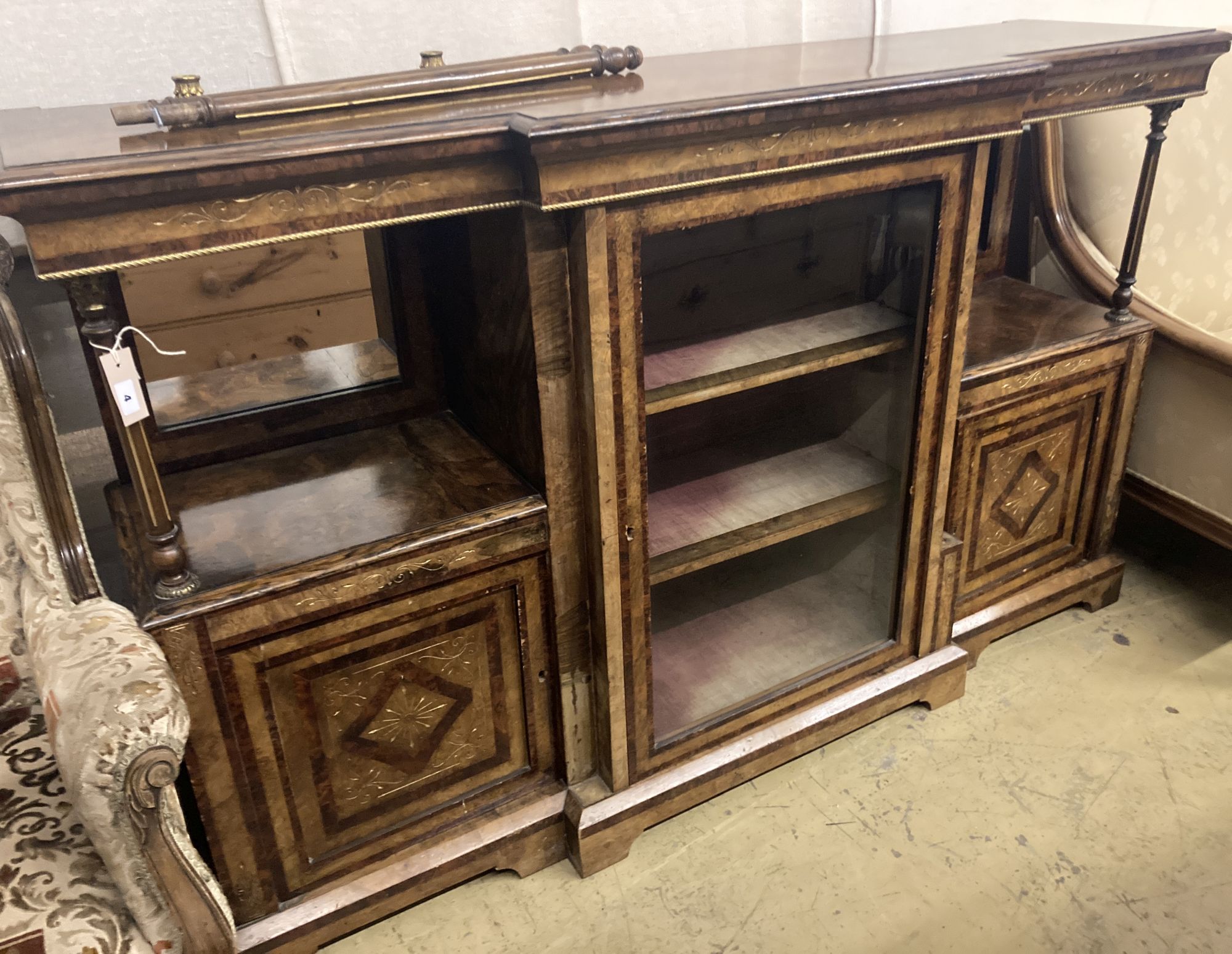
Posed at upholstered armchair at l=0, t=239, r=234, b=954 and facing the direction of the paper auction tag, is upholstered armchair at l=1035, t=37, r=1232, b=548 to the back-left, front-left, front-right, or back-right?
front-right

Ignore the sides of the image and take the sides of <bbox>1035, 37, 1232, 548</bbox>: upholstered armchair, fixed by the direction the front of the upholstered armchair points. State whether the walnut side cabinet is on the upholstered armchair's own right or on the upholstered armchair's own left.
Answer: on the upholstered armchair's own right

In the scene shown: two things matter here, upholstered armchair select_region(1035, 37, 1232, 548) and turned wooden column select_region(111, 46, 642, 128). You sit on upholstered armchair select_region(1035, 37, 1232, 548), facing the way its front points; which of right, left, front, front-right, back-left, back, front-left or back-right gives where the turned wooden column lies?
right

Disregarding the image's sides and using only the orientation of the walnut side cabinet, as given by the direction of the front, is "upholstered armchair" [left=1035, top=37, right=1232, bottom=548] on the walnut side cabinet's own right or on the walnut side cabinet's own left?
on the walnut side cabinet's own left

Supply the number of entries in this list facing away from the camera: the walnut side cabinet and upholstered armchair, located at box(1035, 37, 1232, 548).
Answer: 0

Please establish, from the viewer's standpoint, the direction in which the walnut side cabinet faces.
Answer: facing the viewer and to the right of the viewer
